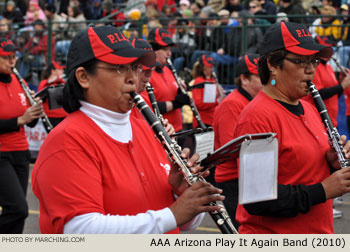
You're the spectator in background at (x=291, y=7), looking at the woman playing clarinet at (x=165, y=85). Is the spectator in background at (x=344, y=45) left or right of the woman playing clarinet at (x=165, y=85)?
left

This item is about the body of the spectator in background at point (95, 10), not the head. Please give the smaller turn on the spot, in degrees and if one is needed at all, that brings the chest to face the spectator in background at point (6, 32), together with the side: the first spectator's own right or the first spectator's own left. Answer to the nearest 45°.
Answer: approximately 45° to the first spectator's own right

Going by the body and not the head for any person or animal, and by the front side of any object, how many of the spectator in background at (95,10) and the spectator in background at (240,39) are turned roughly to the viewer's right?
0

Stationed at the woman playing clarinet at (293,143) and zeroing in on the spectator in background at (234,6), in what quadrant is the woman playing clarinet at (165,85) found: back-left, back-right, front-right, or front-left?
front-left

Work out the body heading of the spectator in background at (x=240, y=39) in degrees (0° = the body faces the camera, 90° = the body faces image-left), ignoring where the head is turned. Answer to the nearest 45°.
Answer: approximately 0°

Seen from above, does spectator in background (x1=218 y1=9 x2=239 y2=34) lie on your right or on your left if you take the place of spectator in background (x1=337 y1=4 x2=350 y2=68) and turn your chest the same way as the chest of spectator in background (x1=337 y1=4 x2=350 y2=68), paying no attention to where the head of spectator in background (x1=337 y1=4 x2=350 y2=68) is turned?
on your right

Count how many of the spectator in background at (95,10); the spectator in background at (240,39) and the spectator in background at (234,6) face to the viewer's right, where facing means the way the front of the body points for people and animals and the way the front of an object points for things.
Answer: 0

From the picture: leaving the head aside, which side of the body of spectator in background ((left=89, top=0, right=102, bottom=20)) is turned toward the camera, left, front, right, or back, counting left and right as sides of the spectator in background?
front

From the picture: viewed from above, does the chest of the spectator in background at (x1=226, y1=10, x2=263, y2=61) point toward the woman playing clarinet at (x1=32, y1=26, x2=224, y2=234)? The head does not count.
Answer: yes

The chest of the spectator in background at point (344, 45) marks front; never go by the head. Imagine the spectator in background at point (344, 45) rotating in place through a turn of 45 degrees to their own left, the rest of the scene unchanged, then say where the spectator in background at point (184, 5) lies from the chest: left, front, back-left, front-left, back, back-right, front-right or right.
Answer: back

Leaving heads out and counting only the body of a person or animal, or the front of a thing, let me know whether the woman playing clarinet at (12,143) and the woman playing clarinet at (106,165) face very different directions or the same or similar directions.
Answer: same or similar directions
